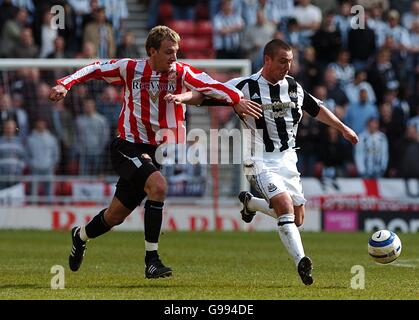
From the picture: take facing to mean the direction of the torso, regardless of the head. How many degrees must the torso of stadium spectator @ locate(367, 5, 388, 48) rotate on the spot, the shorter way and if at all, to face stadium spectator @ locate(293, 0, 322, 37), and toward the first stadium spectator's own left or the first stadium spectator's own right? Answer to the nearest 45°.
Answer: approximately 90° to the first stadium spectator's own right

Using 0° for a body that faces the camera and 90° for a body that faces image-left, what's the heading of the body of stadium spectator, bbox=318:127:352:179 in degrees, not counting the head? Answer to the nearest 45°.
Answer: approximately 0°

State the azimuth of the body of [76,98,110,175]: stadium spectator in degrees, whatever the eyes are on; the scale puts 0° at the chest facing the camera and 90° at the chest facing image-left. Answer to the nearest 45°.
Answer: approximately 0°

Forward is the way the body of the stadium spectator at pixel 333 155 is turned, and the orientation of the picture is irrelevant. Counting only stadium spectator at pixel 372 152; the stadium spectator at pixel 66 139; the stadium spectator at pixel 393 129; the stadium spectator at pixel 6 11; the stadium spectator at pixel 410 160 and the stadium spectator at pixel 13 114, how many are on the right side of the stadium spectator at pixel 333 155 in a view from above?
3

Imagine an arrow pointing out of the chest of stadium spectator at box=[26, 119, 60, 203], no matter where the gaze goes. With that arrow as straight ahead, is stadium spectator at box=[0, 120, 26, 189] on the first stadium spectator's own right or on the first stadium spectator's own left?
on the first stadium spectator's own right

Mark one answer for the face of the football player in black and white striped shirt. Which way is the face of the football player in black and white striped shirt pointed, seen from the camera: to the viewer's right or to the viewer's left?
to the viewer's right

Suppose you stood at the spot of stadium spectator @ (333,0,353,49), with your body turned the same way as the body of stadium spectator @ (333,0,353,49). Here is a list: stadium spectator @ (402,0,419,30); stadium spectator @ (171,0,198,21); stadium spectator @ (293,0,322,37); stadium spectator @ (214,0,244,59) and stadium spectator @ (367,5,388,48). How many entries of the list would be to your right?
3

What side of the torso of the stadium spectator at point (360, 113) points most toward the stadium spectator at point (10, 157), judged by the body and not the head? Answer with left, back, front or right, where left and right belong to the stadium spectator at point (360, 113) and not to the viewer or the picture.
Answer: right

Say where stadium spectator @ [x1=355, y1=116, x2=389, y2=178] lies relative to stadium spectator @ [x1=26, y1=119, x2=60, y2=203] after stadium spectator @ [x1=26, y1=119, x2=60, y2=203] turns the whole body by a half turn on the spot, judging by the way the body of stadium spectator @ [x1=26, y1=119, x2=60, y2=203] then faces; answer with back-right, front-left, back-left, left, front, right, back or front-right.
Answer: right
